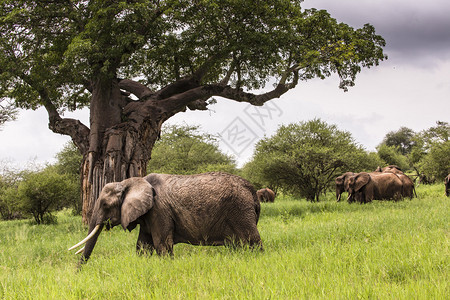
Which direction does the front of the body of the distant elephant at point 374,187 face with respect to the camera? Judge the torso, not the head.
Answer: to the viewer's left

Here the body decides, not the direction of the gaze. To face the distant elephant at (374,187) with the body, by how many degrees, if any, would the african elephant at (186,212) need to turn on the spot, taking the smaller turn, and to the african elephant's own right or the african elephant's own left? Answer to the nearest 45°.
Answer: approximately 135° to the african elephant's own right

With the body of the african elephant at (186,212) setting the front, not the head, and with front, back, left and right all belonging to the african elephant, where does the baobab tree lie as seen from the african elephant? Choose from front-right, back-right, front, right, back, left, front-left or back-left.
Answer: right

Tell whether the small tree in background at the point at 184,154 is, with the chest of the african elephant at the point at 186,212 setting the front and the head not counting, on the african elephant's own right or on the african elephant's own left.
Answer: on the african elephant's own right

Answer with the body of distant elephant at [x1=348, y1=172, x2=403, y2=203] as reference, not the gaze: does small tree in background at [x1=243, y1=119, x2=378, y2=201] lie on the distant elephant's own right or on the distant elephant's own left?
on the distant elephant's own right

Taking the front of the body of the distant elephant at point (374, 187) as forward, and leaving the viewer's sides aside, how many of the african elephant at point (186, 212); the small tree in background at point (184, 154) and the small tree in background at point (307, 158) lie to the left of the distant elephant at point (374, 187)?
1

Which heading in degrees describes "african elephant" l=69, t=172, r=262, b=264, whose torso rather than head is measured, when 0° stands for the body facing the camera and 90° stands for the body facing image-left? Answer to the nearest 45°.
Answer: approximately 90°

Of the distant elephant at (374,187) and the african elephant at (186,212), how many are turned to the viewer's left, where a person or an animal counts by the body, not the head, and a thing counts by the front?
2

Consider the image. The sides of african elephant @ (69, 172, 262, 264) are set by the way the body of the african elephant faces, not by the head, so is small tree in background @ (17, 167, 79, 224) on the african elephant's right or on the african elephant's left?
on the african elephant's right

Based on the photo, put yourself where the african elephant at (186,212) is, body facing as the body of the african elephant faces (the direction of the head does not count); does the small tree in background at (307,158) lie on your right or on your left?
on your right

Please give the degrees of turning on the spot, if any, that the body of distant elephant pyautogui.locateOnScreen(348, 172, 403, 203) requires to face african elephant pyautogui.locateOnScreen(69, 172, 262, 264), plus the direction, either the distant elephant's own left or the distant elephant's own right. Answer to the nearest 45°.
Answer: approximately 90° to the distant elephant's own left
